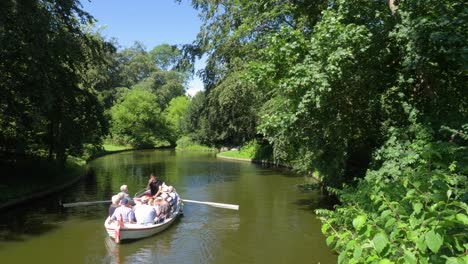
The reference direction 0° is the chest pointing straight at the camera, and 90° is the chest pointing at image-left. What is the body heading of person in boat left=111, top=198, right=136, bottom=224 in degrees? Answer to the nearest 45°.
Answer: approximately 225°

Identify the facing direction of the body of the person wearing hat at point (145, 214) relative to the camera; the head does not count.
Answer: away from the camera

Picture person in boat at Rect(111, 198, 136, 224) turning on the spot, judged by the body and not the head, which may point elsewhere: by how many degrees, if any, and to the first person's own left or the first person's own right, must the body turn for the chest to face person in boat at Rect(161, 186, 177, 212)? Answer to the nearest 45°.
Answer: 0° — they already face them

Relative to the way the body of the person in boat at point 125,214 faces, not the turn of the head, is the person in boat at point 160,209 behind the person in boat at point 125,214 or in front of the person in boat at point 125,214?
in front
